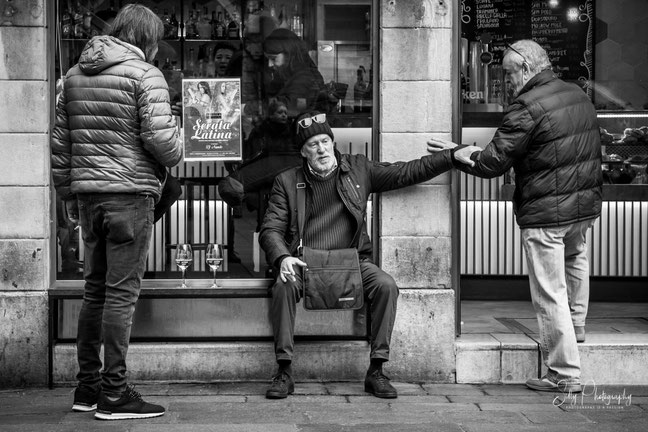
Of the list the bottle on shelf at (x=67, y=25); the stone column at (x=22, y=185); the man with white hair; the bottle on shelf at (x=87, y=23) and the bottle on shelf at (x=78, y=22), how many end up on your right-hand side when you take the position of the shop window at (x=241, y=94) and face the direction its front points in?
4

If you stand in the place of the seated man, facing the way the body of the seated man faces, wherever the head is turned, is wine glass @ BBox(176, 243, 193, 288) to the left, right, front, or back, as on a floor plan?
right

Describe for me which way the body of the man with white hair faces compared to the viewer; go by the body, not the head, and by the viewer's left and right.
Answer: facing away from the viewer and to the left of the viewer

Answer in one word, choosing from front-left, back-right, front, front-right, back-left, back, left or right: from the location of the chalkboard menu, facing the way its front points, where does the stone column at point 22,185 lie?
front-right

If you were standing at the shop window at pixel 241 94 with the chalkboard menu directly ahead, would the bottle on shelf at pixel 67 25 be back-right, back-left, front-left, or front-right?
back-left

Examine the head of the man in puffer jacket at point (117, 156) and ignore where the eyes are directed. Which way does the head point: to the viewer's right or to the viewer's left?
to the viewer's right
